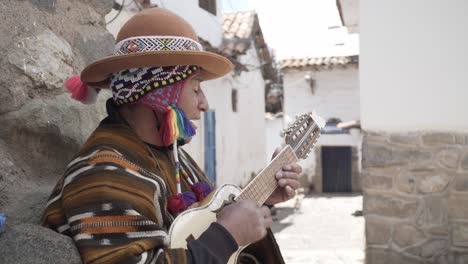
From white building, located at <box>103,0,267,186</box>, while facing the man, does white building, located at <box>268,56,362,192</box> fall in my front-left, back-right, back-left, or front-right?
back-left

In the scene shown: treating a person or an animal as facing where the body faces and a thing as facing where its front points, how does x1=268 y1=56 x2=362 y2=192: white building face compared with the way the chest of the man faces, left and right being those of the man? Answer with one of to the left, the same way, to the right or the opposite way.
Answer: to the right

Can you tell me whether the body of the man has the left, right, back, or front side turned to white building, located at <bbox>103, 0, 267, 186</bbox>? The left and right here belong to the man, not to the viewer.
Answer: left

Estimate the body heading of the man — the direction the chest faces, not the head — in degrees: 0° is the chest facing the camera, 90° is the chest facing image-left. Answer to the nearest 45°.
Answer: approximately 270°

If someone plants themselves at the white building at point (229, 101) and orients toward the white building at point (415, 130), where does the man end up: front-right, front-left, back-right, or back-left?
front-right

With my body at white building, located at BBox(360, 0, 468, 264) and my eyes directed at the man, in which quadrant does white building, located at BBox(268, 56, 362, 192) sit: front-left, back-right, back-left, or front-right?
back-right

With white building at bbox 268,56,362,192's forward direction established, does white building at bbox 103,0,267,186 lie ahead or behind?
ahead

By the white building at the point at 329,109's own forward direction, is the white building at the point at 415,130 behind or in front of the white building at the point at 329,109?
in front

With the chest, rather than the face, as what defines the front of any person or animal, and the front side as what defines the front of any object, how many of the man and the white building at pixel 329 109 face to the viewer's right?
1

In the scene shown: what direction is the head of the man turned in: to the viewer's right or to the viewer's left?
to the viewer's right

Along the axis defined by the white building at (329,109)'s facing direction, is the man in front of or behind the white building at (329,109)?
in front

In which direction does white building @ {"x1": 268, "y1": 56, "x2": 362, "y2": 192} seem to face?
toward the camera

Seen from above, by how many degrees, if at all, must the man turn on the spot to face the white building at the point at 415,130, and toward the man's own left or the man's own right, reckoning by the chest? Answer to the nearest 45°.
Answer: approximately 45° to the man's own left

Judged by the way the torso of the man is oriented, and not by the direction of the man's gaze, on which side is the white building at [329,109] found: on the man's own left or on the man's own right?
on the man's own left
